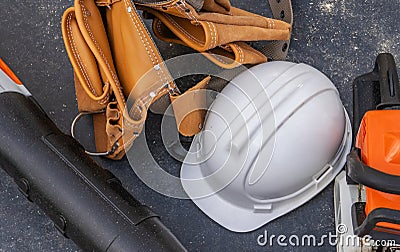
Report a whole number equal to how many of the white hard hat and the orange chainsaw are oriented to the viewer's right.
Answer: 0

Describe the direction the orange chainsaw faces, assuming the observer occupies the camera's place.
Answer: facing the viewer

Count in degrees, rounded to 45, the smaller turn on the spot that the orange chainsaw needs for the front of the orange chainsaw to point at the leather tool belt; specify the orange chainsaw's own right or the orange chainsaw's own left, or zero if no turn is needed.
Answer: approximately 135° to the orange chainsaw's own right

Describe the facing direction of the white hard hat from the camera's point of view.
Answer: facing the viewer and to the left of the viewer
